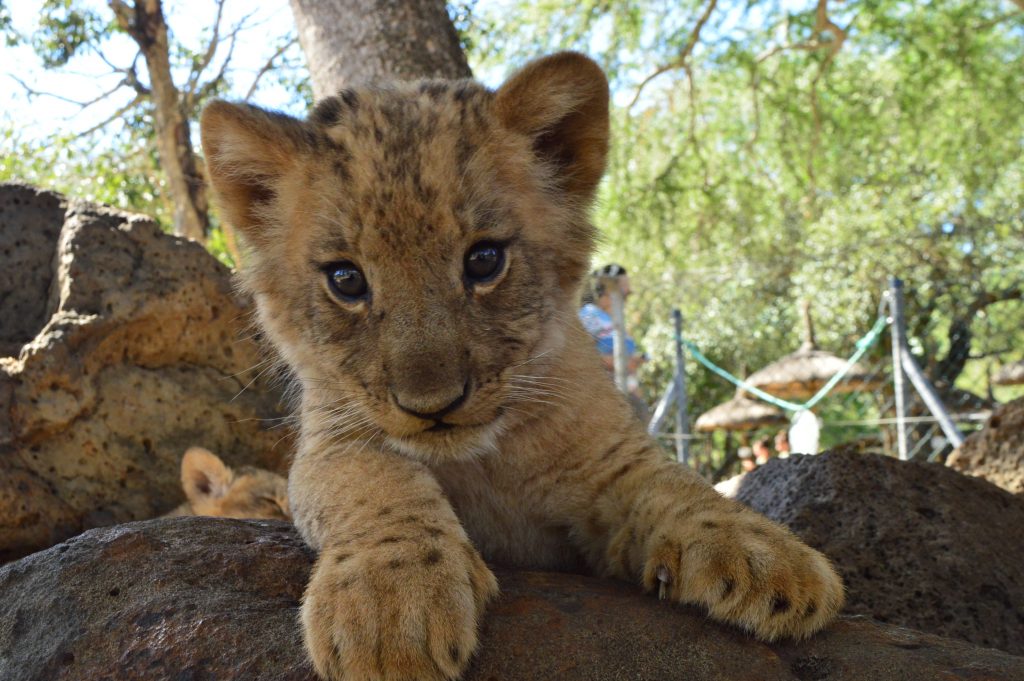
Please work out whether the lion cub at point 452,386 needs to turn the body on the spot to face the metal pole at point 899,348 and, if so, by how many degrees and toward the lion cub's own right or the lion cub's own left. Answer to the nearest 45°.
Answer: approximately 135° to the lion cub's own left

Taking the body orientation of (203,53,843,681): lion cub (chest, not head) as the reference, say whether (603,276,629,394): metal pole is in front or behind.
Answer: behind

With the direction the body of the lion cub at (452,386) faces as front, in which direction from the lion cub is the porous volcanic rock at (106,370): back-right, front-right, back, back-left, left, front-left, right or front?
back-right

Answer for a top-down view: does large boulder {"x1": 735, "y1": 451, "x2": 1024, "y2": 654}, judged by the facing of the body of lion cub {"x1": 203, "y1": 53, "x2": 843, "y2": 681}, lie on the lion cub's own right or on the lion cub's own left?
on the lion cub's own left

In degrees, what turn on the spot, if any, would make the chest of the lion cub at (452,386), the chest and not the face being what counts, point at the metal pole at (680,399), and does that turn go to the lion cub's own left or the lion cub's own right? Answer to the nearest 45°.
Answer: approximately 180°

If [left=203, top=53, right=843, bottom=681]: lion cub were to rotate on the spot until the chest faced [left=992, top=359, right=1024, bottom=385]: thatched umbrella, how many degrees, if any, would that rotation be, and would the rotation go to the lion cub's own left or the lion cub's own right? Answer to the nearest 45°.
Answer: approximately 135° to the lion cub's own left

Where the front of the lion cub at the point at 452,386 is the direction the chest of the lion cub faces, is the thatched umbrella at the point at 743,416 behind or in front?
behind

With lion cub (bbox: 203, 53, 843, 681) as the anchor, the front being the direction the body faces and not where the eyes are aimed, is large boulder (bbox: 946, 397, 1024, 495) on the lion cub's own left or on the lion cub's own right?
on the lion cub's own left

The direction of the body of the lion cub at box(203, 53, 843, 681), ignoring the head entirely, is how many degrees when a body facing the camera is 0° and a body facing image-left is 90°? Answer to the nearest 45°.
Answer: approximately 0°
